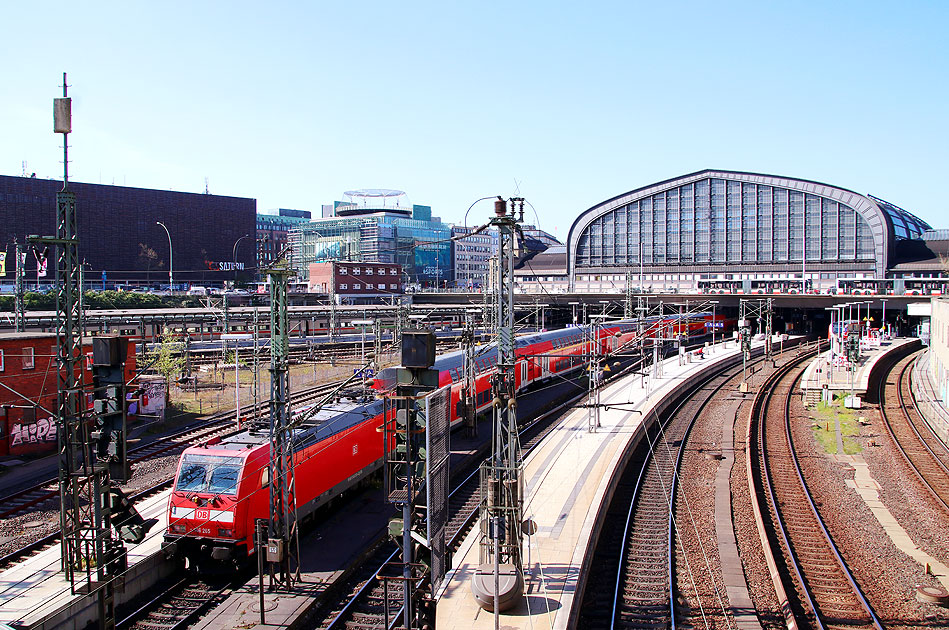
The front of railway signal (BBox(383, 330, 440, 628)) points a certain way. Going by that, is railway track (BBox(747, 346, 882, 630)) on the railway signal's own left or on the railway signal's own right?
on the railway signal's own right

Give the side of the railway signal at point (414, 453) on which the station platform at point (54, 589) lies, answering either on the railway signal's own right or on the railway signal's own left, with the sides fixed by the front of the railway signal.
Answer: on the railway signal's own left

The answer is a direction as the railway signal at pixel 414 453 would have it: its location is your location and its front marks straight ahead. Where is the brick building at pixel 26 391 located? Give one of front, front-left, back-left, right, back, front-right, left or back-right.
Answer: front-left

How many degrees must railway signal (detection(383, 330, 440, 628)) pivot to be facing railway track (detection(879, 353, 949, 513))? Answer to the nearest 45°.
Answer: approximately 45° to its right

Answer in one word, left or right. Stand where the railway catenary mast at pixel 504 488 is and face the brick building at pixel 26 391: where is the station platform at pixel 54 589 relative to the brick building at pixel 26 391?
left

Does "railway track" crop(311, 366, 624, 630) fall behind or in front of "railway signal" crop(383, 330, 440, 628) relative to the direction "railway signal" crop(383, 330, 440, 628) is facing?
in front

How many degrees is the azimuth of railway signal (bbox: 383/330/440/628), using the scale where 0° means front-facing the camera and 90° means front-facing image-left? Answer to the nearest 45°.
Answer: approximately 180°

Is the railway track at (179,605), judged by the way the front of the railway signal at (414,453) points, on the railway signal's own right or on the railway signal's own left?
on the railway signal's own left
